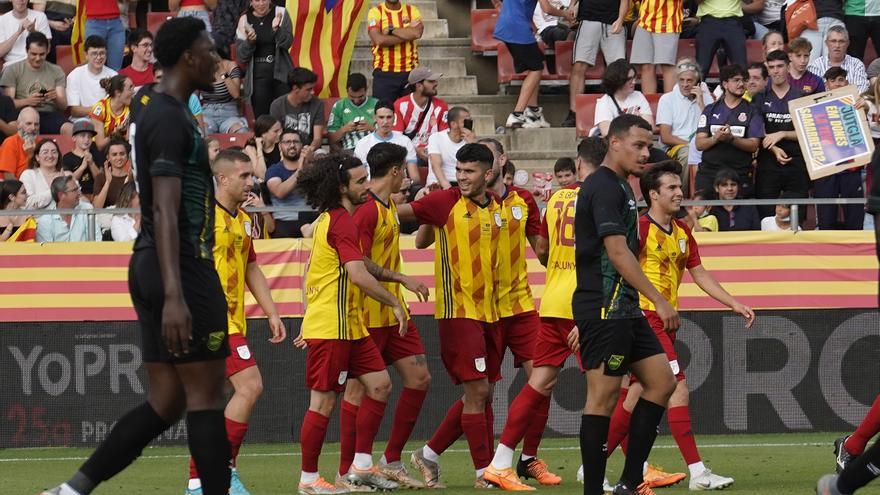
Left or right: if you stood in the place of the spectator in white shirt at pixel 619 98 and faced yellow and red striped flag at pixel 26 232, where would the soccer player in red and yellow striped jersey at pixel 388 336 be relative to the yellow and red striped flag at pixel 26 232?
left

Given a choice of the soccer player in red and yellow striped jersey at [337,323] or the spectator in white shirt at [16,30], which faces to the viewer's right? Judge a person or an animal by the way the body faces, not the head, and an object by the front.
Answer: the soccer player in red and yellow striped jersey

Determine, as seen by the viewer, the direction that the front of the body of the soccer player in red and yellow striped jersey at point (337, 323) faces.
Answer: to the viewer's right

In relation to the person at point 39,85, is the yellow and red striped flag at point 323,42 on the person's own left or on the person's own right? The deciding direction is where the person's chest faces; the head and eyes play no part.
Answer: on the person's own left

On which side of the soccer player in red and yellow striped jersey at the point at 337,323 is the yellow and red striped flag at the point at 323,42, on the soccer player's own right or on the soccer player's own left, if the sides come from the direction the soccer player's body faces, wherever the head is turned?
on the soccer player's own left

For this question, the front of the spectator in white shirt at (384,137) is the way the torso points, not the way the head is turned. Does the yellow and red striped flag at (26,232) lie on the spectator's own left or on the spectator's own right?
on the spectator's own right

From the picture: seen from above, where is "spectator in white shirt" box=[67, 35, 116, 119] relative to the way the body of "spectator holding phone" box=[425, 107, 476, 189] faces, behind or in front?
behind

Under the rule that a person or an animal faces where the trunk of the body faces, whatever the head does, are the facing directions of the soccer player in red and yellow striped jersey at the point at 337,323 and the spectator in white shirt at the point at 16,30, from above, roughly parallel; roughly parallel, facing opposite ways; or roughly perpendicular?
roughly perpendicular

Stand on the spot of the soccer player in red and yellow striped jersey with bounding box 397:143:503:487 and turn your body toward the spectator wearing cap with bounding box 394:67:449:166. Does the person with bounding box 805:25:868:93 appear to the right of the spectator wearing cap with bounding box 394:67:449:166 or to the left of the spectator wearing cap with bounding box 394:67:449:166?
right
